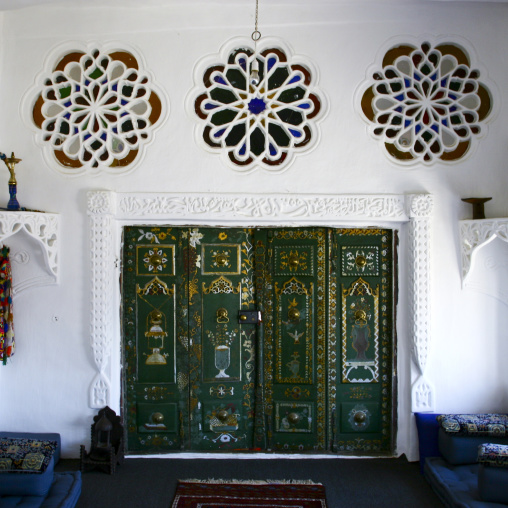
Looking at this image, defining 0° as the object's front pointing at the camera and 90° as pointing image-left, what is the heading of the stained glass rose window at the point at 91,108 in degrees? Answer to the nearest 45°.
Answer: approximately 0°

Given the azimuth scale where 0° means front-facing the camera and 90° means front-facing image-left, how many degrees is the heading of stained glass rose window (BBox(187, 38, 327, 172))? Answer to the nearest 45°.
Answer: approximately 0°

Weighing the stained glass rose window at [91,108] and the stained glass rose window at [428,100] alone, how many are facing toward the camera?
2

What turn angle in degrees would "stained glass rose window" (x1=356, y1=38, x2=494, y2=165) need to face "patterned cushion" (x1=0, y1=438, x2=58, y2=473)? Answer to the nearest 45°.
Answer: approximately 45° to its right

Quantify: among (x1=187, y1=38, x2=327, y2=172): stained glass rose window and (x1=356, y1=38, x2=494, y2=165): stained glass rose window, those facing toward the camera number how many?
2

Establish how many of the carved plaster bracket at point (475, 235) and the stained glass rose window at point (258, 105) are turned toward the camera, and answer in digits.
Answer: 2

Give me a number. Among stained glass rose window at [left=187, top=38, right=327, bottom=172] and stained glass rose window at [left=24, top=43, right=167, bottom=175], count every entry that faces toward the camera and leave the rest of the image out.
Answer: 2

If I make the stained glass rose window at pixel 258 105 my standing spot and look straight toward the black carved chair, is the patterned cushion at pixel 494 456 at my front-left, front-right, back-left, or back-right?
back-left
